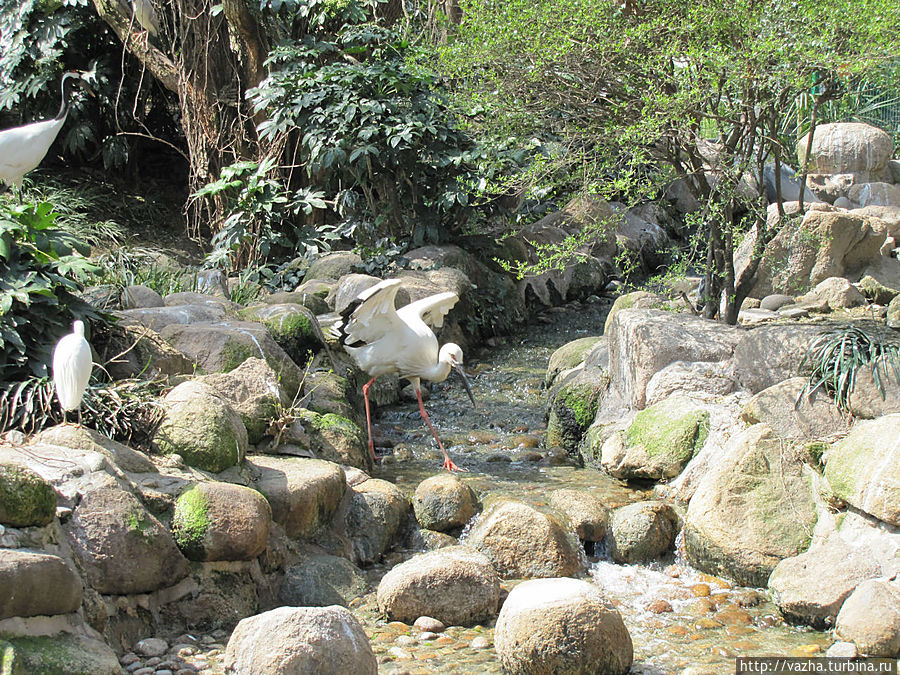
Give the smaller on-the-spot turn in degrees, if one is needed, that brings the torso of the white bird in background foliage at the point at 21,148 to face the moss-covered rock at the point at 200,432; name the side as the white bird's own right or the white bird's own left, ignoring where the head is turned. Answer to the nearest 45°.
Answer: approximately 90° to the white bird's own right

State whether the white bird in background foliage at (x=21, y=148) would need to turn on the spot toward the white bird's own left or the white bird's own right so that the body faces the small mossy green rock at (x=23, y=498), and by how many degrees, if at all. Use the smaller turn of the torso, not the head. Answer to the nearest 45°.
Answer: approximately 90° to the white bird's own right

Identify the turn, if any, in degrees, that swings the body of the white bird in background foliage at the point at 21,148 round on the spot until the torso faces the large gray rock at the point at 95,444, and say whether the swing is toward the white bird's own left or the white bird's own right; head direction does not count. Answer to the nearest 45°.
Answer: approximately 90° to the white bird's own right

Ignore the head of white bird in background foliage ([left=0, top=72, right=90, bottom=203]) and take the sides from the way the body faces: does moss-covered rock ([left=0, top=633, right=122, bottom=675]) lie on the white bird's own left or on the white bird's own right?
on the white bird's own right

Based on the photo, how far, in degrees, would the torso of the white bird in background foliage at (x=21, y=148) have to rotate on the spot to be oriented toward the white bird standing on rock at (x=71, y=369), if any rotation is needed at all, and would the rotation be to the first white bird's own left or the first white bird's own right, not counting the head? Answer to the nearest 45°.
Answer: approximately 90° to the first white bird's own right

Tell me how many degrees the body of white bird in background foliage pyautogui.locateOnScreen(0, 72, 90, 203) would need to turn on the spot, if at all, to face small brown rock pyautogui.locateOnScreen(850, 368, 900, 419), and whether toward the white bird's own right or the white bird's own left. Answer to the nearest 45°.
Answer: approximately 45° to the white bird's own right

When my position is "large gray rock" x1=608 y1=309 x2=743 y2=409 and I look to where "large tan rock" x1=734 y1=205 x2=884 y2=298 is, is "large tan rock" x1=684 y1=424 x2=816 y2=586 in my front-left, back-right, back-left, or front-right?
back-right

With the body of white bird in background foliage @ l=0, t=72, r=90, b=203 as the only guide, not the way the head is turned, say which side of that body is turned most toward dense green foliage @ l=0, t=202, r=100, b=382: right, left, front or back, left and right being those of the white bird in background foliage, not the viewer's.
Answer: right

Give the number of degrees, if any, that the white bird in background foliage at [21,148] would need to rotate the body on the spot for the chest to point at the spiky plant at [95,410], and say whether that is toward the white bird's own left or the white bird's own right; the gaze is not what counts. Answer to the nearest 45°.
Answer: approximately 90° to the white bird's own right

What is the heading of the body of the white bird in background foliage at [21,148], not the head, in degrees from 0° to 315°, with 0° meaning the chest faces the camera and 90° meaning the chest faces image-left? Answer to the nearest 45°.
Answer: approximately 270°

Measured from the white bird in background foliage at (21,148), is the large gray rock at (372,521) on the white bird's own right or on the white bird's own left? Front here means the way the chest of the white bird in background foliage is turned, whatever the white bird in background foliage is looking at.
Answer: on the white bird's own right
